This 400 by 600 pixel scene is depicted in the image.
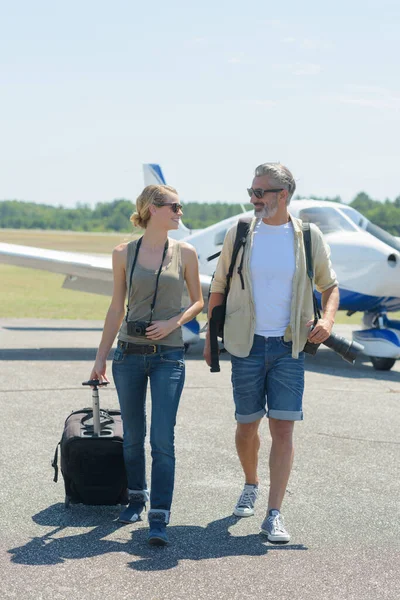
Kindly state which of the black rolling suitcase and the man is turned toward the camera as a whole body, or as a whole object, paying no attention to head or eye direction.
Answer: the man

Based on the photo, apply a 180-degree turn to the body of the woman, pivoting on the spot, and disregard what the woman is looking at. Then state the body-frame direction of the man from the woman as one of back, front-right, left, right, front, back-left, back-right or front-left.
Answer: right

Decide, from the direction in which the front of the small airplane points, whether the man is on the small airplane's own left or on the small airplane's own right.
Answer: on the small airplane's own right

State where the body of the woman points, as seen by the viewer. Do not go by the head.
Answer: toward the camera

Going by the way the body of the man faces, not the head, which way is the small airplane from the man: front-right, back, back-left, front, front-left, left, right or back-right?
back

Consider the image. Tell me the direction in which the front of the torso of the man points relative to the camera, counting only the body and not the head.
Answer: toward the camera

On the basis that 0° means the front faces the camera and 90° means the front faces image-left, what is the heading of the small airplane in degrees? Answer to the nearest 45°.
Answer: approximately 315°
